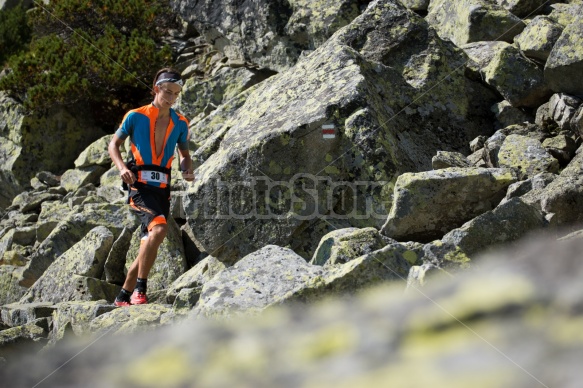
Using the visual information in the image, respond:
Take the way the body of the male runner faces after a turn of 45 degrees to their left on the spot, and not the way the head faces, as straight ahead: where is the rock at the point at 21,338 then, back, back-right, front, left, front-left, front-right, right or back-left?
back-right

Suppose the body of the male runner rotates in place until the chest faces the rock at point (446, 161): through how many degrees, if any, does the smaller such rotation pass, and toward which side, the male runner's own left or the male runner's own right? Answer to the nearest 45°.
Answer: approximately 45° to the male runner's own left

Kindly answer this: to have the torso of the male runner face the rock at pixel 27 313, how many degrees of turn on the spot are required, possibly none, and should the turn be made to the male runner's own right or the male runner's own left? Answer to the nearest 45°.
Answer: approximately 135° to the male runner's own right

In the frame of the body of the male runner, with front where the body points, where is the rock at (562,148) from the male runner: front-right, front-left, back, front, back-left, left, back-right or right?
front-left

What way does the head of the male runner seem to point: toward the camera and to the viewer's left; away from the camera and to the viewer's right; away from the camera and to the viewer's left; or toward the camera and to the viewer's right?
toward the camera and to the viewer's right

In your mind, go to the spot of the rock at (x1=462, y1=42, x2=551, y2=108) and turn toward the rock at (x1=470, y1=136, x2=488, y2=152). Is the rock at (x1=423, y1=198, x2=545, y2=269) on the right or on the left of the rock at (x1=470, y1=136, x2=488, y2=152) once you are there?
left

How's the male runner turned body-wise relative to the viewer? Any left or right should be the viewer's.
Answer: facing the viewer and to the right of the viewer
